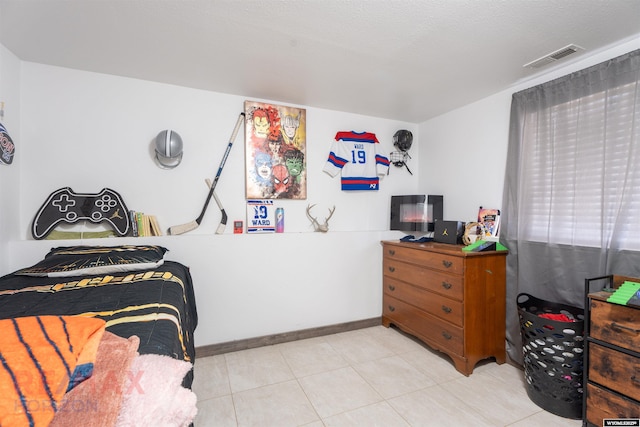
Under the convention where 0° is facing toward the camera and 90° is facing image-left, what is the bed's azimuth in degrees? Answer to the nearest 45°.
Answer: approximately 0°

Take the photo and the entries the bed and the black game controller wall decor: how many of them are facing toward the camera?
2

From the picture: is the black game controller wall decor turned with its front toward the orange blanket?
yes

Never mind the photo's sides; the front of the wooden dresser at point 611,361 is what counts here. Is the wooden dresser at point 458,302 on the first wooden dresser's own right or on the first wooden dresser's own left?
on the first wooden dresser's own right

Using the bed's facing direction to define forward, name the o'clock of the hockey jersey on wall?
The hockey jersey on wall is roughly at 8 o'clock from the bed.

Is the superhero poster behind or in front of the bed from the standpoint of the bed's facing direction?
behind

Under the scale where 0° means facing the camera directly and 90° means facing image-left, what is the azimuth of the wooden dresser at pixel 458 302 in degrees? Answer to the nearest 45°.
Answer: approximately 45°
